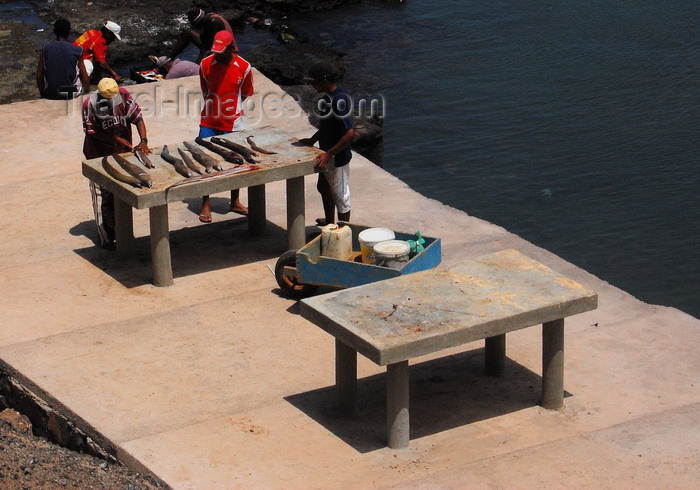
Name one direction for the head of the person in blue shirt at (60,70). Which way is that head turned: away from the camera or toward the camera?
away from the camera

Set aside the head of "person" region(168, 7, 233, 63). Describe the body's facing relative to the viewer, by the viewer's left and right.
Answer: facing to the left of the viewer

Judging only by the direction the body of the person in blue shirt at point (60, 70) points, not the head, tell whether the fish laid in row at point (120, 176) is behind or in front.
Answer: behind

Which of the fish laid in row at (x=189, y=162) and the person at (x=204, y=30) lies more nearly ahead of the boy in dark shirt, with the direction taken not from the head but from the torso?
the fish laid in row

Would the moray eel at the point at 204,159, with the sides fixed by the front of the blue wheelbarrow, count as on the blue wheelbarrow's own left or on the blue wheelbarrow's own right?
on the blue wheelbarrow's own right

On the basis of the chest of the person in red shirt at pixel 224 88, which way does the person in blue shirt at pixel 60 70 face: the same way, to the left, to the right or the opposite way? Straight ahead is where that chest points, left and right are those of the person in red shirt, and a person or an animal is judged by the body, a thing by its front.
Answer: the opposite way

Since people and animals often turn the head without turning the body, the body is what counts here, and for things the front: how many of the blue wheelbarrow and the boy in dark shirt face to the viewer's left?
2

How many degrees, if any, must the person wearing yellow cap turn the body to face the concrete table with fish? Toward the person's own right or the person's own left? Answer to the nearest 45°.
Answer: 0° — they already face it

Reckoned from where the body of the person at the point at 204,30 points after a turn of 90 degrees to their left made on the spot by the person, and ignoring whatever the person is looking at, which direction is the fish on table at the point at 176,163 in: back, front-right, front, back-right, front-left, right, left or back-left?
front

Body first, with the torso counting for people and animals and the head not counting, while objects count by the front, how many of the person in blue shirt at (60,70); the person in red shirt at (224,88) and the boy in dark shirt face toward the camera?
1

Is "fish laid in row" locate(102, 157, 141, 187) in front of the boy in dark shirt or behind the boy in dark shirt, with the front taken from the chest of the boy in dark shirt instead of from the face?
in front

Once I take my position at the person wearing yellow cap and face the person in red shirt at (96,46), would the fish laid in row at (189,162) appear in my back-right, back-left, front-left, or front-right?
back-right

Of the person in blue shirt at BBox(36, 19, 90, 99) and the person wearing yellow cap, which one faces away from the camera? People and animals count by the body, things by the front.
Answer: the person in blue shirt

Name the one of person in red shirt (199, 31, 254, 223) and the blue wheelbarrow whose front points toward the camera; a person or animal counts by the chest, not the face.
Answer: the person in red shirt

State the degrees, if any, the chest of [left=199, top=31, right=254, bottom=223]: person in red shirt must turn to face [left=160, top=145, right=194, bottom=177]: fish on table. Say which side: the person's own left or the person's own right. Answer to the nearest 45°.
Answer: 0° — they already face it

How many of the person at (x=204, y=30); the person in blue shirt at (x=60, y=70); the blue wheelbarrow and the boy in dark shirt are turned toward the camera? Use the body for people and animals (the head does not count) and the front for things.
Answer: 0

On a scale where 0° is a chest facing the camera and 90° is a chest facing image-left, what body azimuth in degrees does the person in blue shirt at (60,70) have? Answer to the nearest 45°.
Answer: approximately 180°

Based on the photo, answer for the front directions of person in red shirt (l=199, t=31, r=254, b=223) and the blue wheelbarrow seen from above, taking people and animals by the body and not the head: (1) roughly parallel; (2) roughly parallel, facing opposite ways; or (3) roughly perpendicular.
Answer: roughly perpendicular

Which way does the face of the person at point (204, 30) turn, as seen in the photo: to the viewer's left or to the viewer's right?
to the viewer's left

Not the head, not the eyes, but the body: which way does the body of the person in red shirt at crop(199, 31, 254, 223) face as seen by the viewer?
toward the camera

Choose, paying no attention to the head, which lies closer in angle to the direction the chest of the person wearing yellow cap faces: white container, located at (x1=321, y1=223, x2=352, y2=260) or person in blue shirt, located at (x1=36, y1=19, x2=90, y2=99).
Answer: the white container

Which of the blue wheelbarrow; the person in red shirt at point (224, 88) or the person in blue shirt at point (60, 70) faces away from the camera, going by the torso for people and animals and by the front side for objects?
the person in blue shirt
